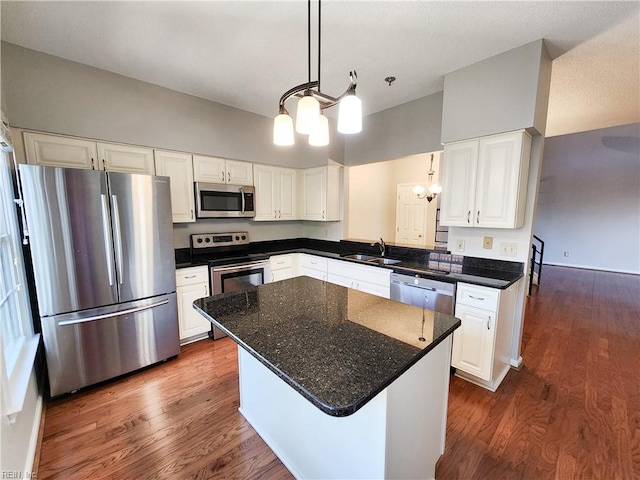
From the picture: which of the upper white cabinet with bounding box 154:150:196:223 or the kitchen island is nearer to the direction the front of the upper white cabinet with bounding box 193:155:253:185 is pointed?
the kitchen island

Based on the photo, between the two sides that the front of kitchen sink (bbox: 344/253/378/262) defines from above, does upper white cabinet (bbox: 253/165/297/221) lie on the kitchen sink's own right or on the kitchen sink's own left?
on the kitchen sink's own right

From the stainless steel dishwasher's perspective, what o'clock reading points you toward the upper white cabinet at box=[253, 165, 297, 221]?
The upper white cabinet is roughly at 2 o'clock from the stainless steel dishwasher.

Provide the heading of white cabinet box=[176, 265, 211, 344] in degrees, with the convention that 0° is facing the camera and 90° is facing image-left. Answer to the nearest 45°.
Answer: approximately 315°

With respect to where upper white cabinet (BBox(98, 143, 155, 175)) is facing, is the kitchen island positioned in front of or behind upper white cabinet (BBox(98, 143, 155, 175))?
in front

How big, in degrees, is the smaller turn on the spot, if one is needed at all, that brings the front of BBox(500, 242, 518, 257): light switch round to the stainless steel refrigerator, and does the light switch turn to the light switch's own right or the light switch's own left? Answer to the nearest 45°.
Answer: approximately 45° to the light switch's own right

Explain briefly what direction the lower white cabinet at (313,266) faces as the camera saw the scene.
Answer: facing the viewer and to the left of the viewer

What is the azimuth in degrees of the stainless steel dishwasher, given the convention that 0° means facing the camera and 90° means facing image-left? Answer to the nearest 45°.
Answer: approximately 45°

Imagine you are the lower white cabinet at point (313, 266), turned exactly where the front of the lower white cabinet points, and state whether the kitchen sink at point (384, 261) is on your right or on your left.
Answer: on your left

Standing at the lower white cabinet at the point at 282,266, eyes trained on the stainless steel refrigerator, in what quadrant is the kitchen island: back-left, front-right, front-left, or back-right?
front-left

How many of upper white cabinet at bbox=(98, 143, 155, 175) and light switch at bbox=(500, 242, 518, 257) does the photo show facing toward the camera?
2

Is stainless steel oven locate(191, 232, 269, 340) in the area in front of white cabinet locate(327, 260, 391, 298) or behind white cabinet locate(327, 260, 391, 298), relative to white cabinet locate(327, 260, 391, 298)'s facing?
in front
